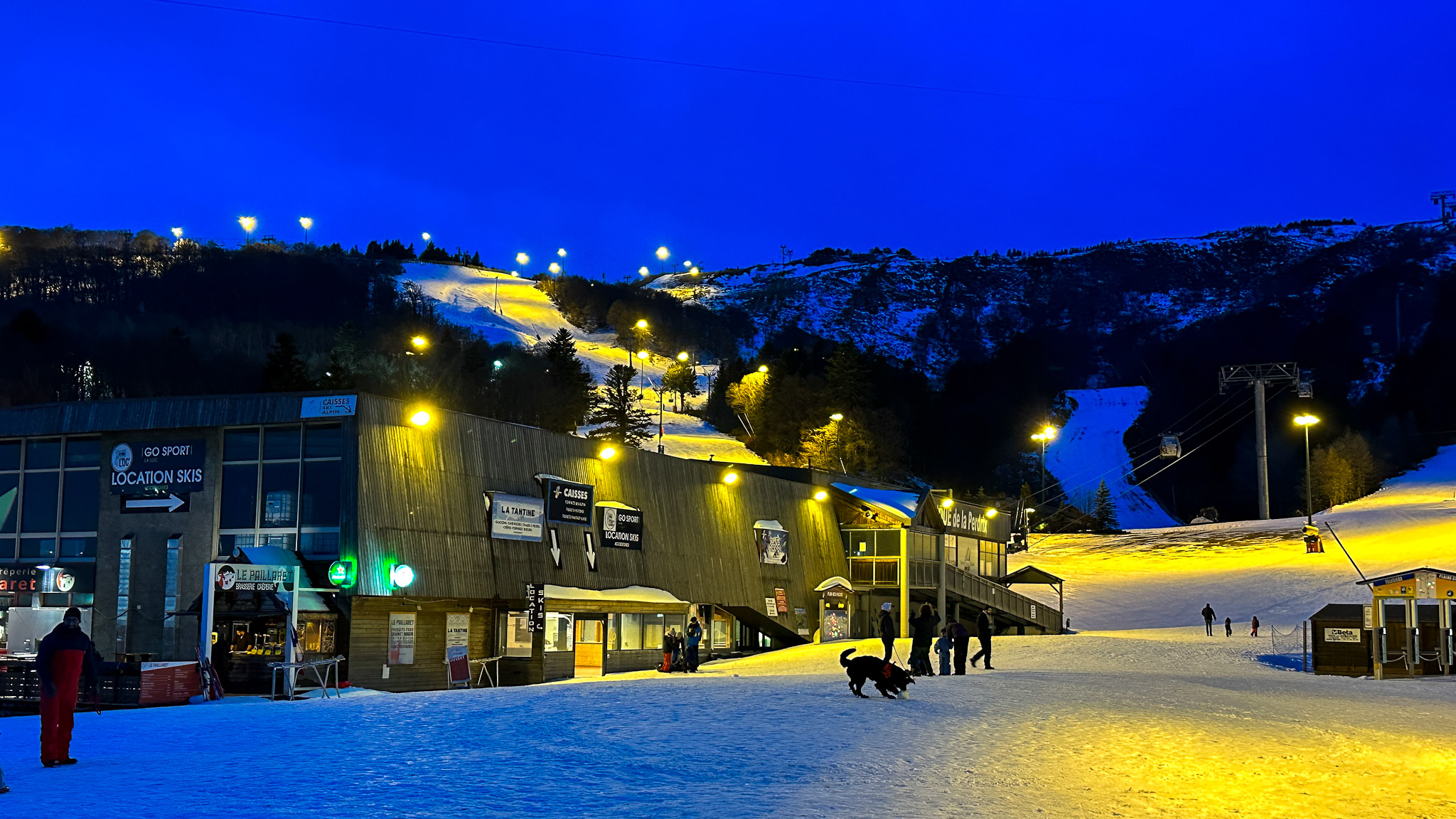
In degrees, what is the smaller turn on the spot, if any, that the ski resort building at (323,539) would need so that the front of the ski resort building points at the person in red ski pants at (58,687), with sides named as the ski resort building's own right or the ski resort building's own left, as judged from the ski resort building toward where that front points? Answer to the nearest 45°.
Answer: approximately 45° to the ski resort building's own right

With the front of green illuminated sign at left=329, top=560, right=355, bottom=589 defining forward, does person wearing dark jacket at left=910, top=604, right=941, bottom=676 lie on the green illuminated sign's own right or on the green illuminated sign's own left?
on the green illuminated sign's own left

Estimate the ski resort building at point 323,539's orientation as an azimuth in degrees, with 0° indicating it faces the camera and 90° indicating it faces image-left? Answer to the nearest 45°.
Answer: approximately 315°

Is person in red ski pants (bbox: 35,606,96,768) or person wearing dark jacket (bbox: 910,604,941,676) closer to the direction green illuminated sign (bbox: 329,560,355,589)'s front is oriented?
the person in red ski pants

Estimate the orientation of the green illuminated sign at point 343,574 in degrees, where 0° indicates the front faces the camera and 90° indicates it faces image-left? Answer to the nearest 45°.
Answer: approximately 45°

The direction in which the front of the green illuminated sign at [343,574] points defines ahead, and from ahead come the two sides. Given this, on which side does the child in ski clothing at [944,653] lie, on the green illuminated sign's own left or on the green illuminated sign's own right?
on the green illuminated sign's own left

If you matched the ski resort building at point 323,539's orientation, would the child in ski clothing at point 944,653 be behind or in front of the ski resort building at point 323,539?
in front
